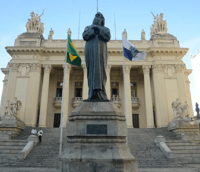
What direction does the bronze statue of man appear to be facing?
toward the camera

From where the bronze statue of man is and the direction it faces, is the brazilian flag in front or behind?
behind

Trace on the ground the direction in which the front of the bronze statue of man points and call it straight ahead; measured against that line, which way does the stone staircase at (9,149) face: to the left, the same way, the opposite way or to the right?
the same way

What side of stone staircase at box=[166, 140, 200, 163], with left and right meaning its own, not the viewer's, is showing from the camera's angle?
front

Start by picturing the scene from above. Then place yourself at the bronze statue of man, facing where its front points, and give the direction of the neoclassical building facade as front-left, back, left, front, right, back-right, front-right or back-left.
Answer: back

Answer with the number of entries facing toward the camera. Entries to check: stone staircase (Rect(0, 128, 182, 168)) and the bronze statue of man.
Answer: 2

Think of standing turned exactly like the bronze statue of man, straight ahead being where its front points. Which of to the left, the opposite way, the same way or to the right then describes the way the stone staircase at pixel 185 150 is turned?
the same way

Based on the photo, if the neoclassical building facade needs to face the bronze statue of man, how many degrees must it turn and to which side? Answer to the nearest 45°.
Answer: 0° — it already faces it
